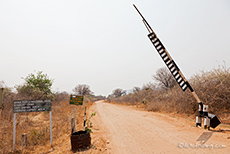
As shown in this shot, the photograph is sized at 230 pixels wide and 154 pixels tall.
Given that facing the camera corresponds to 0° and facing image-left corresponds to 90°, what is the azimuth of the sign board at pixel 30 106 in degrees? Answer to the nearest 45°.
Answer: approximately 0°

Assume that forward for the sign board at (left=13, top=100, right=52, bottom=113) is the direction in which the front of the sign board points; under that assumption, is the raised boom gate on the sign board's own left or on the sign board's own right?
on the sign board's own left

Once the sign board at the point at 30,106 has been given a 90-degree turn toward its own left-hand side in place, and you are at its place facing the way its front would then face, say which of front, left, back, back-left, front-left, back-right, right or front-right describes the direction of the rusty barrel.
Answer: front-right
